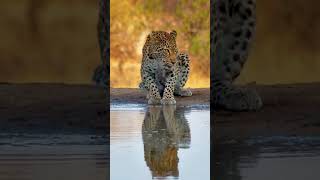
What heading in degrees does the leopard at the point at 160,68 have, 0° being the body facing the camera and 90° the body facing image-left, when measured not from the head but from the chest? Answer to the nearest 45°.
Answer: approximately 0°
